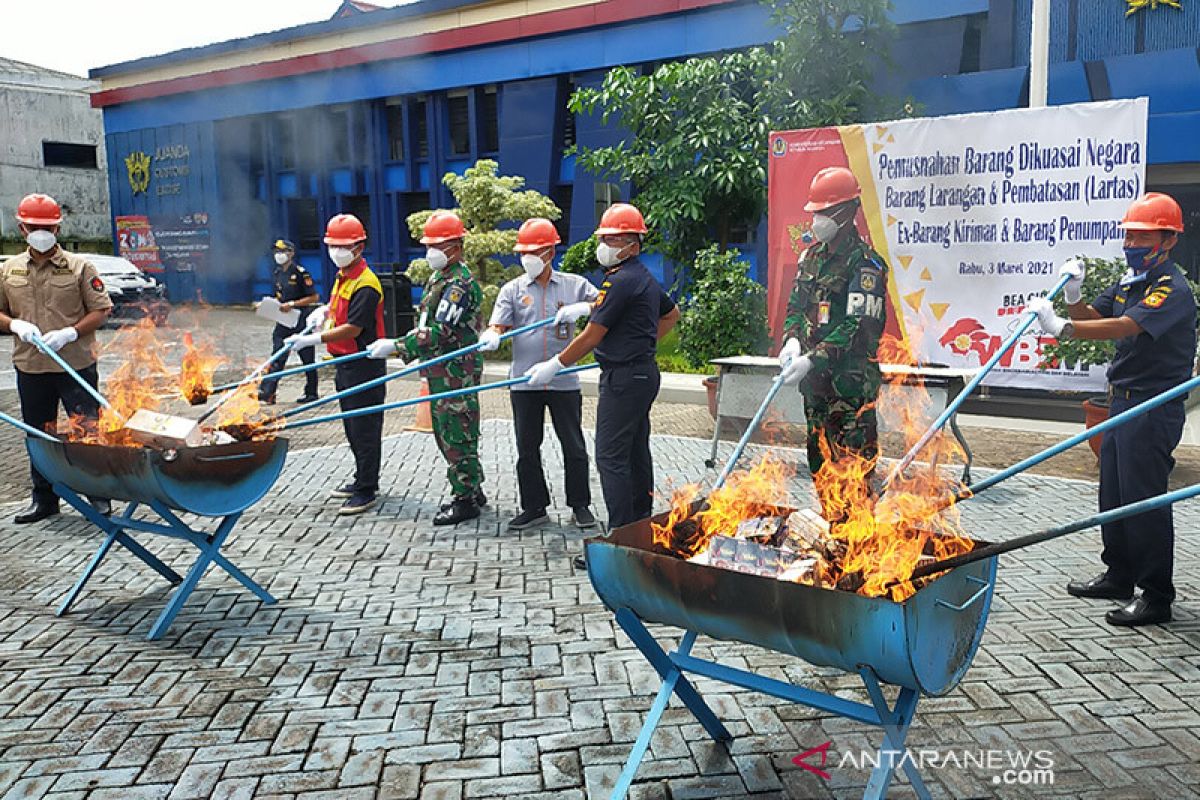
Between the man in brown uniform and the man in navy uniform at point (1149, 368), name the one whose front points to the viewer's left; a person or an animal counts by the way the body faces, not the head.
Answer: the man in navy uniform

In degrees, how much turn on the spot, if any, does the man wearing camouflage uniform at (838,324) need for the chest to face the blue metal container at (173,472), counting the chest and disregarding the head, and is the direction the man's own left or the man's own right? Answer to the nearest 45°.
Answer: approximately 45° to the man's own right

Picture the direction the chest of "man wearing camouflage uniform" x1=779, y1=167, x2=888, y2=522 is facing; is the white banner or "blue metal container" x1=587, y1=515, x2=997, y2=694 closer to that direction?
the blue metal container

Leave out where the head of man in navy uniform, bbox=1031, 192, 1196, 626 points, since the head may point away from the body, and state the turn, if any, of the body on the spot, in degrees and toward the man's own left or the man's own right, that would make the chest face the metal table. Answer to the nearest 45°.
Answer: approximately 45° to the man's own right

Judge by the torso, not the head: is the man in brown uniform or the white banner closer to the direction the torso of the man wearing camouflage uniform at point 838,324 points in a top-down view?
the man in brown uniform

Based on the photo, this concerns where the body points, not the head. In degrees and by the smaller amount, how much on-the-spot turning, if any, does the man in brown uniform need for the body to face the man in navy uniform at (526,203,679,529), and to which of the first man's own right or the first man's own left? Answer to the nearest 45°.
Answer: approximately 45° to the first man's own left

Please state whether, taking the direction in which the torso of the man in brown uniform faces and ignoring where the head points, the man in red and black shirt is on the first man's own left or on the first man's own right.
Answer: on the first man's own left

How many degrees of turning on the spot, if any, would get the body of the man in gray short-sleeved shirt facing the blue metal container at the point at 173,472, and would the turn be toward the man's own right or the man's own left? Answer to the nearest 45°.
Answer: approximately 45° to the man's own right

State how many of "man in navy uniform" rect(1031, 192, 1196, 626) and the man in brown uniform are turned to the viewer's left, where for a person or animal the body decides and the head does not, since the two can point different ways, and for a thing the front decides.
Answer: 1

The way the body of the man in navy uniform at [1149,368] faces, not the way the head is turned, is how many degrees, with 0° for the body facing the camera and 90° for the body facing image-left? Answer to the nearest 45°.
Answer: approximately 90°

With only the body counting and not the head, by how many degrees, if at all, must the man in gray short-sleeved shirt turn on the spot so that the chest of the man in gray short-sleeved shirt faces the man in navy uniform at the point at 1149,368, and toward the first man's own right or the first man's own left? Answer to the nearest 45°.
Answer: approximately 45° to the first man's own left

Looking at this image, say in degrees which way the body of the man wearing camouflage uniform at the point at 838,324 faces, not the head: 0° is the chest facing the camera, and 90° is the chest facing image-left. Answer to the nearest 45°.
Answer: approximately 45°

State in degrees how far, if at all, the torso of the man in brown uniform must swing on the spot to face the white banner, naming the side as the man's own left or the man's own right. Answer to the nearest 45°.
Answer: approximately 90° to the man's own left
